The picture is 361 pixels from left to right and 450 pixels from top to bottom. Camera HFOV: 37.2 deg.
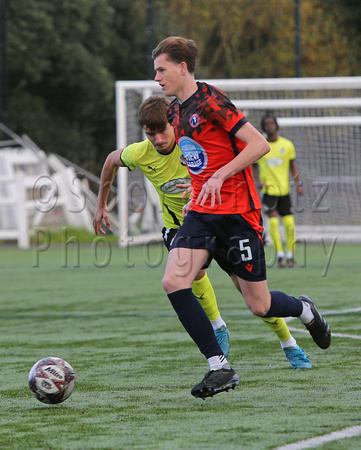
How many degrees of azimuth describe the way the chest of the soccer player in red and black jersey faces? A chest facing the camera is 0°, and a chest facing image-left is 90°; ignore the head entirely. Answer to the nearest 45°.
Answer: approximately 45°

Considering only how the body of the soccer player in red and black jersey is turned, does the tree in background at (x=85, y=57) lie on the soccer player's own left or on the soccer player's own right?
on the soccer player's own right

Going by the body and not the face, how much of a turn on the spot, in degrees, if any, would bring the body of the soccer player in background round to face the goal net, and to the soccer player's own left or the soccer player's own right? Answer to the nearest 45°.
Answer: approximately 180°

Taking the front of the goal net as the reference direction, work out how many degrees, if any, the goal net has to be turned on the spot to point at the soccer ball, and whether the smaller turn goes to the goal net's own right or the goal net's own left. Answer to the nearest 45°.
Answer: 0° — it already faces it

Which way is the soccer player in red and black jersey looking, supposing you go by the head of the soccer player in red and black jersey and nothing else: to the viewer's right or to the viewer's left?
to the viewer's left

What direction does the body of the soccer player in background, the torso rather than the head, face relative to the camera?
toward the camera

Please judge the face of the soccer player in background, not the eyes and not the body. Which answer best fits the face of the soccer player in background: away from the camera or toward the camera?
toward the camera

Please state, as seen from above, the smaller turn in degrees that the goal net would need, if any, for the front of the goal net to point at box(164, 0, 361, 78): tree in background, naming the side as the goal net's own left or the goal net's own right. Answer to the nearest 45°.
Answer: approximately 180°

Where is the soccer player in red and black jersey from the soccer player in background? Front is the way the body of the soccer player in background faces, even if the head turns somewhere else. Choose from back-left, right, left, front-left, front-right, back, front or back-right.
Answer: front

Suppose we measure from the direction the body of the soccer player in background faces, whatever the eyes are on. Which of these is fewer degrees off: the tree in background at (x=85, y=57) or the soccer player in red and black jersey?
the soccer player in red and black jersey

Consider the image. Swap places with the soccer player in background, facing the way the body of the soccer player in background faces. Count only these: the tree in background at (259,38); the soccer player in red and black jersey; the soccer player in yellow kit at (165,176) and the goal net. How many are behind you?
2

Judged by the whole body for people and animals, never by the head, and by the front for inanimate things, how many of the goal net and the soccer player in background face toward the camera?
2

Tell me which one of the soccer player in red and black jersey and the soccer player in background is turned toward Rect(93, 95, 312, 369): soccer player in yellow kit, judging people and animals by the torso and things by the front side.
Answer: the soccer player in background

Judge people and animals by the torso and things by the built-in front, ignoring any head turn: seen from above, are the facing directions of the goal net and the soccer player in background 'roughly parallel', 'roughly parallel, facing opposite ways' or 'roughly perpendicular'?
roughly parallel

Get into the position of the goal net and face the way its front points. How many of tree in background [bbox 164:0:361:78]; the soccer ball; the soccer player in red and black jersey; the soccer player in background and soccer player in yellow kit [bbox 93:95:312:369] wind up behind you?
1
